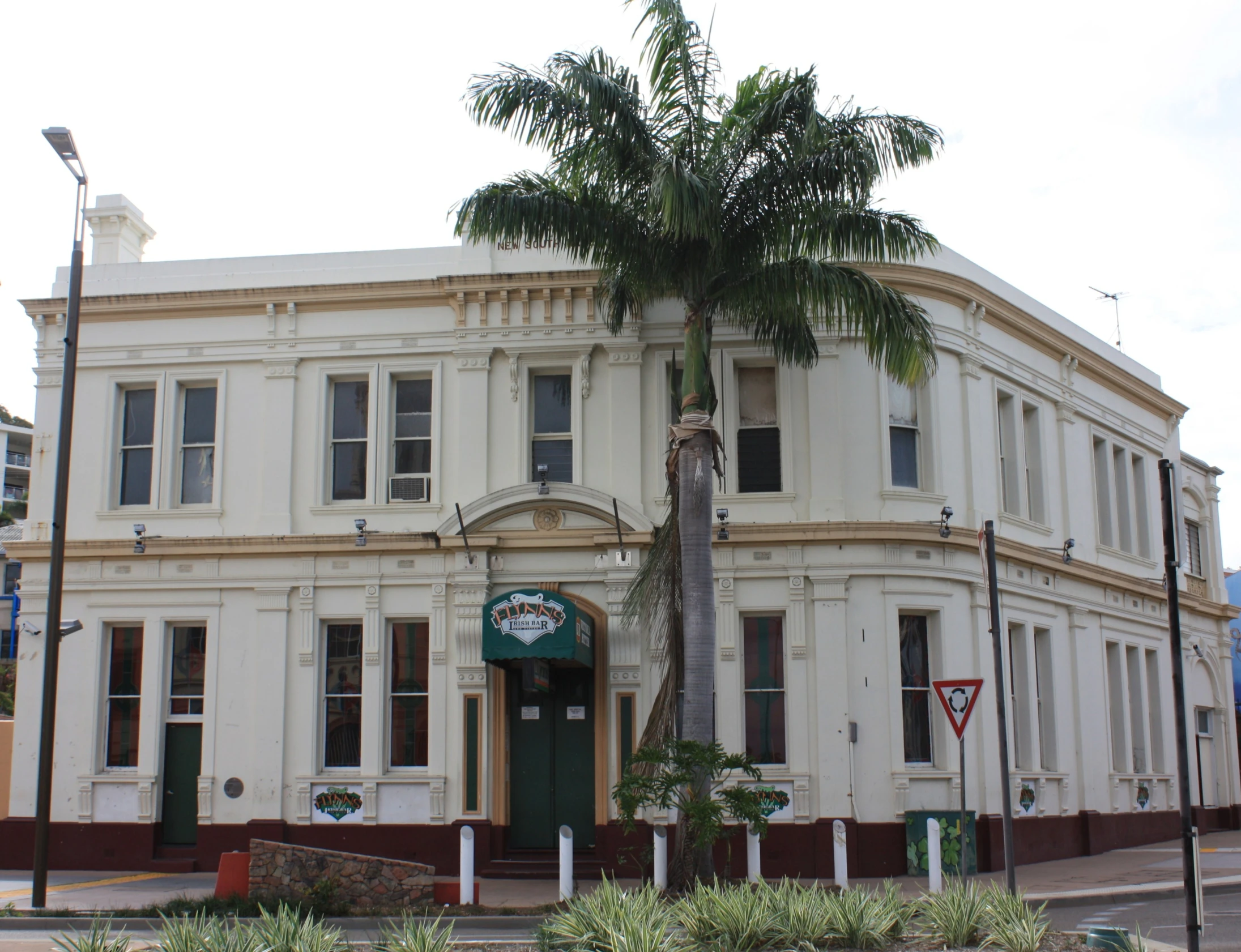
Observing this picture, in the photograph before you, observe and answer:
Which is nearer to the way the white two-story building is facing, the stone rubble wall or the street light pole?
the stone rubble wall

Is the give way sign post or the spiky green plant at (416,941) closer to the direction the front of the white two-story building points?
the spiky green plant

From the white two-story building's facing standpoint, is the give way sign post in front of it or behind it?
in front

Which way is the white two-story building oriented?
toward the camera

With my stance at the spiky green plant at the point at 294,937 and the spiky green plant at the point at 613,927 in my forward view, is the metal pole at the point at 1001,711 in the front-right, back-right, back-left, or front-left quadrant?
front-left

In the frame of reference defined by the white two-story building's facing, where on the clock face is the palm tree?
The palm tree is roughly at 11 o'clock from the white two-story building.

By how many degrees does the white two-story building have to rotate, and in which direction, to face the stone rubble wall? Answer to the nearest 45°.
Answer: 0° — it already faces it

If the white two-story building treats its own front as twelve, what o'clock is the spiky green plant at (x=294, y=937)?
The spiky green plant is roughly at 12 o'clock from the white two-story building.

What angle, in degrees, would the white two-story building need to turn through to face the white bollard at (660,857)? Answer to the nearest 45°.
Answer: approximately 45° to its left

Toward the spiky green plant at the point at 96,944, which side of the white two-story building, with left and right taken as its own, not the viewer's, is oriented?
front

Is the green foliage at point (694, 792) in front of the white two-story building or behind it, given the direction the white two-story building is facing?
in front

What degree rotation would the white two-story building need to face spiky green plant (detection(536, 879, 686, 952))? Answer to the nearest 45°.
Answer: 0° — it already faces it
